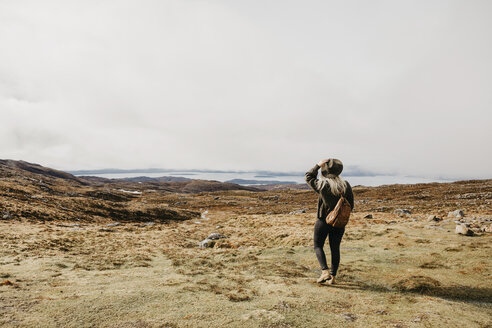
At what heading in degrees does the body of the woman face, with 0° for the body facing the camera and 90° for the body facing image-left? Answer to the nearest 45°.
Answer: approximately 135°

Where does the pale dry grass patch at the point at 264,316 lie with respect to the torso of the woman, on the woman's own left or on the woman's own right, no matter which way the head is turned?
on the woman's own left

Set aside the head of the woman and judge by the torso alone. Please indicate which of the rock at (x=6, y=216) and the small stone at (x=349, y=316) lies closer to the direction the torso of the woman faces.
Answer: the rock

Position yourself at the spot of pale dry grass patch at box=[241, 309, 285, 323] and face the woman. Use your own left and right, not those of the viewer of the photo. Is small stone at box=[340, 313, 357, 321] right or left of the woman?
right

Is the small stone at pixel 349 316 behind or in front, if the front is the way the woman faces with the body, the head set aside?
behind

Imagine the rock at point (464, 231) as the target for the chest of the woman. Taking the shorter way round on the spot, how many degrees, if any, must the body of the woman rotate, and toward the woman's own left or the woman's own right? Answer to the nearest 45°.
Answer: approximately 90° to the woman's own right
